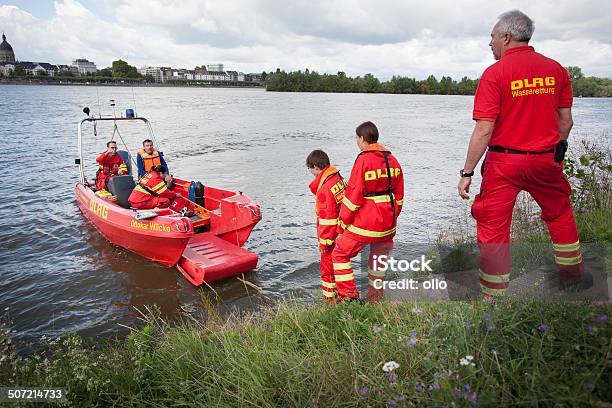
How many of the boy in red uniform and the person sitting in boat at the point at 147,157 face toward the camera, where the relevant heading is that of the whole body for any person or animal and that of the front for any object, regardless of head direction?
1

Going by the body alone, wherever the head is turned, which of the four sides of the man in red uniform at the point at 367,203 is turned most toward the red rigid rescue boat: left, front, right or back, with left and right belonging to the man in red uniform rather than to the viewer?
front

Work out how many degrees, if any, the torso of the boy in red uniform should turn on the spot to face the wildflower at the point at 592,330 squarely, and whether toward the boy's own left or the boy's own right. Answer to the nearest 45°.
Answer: approximately 180°

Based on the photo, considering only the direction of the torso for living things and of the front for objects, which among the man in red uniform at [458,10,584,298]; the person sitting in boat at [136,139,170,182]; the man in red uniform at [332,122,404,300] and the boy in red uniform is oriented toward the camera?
the person sitting in boat

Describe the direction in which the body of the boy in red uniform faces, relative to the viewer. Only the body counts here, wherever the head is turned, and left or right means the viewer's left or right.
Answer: facing away from the viewer and to the left of the viewer

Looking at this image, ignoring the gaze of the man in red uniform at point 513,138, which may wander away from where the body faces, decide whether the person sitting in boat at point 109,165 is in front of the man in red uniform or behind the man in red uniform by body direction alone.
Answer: in front

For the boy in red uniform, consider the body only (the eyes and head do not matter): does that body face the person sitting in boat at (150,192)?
yes

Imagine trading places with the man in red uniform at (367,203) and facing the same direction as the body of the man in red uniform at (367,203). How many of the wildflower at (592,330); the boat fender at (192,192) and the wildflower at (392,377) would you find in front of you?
1

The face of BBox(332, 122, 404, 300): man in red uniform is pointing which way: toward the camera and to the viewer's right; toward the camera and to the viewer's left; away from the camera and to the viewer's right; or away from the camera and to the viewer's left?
away from the camera and to the viewer's left

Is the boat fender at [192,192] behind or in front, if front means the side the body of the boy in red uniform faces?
in front

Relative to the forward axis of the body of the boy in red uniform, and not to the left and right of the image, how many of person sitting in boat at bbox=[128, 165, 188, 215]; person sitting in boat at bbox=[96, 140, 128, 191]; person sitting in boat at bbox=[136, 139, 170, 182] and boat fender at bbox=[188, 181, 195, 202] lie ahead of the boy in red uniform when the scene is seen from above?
4

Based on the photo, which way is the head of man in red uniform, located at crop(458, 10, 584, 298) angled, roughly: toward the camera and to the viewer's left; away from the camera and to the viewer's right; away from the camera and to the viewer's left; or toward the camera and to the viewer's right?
away from the camera and to the viewer's left

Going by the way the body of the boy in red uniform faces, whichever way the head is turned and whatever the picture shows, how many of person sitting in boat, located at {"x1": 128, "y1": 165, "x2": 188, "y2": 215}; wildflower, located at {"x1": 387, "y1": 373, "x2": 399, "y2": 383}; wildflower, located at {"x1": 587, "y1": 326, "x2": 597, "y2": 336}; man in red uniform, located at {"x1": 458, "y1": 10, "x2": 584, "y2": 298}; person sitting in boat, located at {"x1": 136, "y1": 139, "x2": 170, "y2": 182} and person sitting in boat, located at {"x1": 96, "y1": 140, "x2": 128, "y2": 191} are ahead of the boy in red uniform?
3
